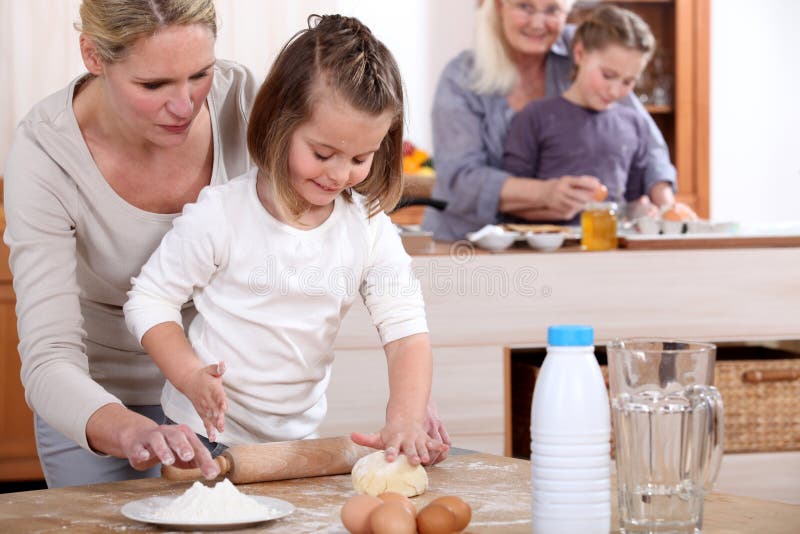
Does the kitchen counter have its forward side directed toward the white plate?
yes

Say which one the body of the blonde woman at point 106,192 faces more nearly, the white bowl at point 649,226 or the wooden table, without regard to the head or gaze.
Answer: the wooden table

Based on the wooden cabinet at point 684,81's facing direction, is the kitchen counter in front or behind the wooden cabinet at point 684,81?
in front

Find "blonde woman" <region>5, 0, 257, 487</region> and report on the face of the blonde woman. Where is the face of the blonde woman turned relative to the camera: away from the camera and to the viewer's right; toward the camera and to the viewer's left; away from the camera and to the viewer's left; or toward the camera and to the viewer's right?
toward the camera and to the viewer's right

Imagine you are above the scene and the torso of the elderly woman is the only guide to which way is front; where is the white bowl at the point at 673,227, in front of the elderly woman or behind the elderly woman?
in front

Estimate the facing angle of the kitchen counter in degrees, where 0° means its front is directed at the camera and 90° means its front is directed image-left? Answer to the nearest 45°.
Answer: approximately 0°

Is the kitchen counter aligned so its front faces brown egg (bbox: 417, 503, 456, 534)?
yes

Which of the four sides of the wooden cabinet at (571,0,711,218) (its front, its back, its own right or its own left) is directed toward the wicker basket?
front

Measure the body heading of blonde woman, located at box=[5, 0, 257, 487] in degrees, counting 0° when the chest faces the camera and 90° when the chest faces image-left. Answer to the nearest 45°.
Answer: approximately 315°

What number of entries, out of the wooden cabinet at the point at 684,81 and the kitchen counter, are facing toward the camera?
2

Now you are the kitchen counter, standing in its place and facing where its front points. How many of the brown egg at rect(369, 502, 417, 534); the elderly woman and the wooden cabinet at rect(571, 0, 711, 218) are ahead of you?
1

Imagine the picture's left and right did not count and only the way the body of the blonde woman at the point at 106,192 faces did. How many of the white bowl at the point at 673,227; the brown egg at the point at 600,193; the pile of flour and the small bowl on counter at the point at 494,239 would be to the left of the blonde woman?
3
